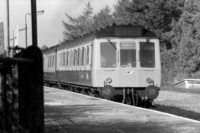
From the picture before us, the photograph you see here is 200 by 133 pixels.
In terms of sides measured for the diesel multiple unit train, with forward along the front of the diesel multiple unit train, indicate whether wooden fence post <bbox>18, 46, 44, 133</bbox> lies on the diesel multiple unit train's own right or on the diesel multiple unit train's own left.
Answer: on the diesel multiple unit train's own right

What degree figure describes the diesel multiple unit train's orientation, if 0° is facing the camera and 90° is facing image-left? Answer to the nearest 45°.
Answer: approximately 315°
